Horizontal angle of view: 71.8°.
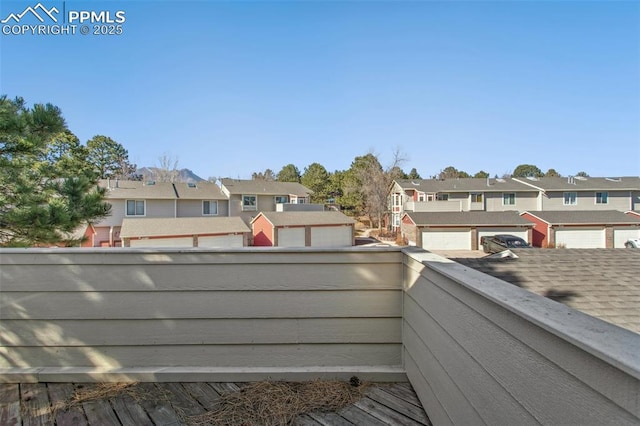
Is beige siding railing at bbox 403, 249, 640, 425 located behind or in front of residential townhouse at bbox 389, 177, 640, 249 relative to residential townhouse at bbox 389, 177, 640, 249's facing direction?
in front

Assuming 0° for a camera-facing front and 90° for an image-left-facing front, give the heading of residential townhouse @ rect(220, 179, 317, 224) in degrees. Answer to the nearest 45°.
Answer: approximately 0°

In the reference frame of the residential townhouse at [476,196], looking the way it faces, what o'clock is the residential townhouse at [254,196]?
the residential townhouse at [254,196] is roughly at 2 o'clock from the residential townhouse at [476,196].

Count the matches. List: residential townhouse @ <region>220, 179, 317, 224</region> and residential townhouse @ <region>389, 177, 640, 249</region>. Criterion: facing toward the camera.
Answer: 2

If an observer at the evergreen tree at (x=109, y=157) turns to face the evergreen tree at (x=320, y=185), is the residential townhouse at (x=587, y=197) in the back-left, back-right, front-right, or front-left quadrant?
front-right

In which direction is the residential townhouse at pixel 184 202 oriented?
toward the camera

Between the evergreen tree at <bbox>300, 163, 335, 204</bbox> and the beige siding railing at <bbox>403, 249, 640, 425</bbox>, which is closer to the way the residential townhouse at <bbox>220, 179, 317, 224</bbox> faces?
the beige siding railing

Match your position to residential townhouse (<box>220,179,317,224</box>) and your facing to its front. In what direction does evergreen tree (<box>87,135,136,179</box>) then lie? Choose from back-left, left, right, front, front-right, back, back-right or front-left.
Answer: back-right

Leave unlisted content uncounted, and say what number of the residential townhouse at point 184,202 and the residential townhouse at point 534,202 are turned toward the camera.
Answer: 2

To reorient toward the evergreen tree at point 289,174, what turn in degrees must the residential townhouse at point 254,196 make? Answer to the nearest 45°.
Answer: approximately 180°

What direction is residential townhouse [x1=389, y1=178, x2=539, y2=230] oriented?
toward the camera

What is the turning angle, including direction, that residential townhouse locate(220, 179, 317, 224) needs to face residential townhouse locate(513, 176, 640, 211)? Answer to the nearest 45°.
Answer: approximately 90° to its left

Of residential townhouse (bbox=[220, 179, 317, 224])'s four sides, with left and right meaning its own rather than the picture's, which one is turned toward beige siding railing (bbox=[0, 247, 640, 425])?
front

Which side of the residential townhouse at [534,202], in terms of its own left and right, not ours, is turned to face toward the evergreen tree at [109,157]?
right
